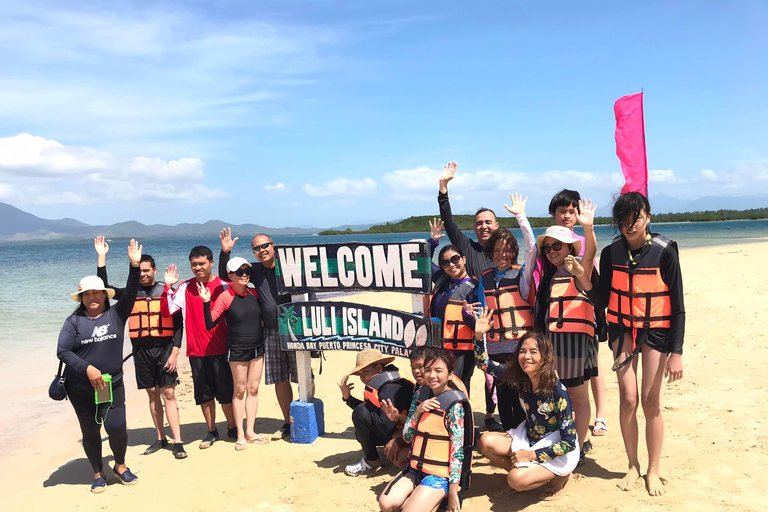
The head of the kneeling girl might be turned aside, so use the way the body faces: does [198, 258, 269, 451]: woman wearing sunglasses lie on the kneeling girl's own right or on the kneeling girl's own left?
on the kneeling girl's own right

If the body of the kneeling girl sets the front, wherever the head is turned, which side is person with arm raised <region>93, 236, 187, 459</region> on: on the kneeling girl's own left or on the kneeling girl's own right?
on the kneeling girl's own right

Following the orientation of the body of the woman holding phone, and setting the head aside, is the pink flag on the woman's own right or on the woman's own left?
on the woman's own left

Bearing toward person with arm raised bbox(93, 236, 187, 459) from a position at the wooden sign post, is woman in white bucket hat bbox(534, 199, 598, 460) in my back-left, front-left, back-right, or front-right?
back-left

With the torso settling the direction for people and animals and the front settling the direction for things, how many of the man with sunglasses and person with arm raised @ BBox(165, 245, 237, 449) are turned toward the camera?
2

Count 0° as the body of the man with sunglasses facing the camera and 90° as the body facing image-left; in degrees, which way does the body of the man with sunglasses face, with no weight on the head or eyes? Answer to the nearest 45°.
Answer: approximately 0°

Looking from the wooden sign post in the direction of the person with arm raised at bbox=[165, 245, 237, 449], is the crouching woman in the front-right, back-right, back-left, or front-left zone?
back-left

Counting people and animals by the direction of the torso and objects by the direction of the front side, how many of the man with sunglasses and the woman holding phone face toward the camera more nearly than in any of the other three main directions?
2
